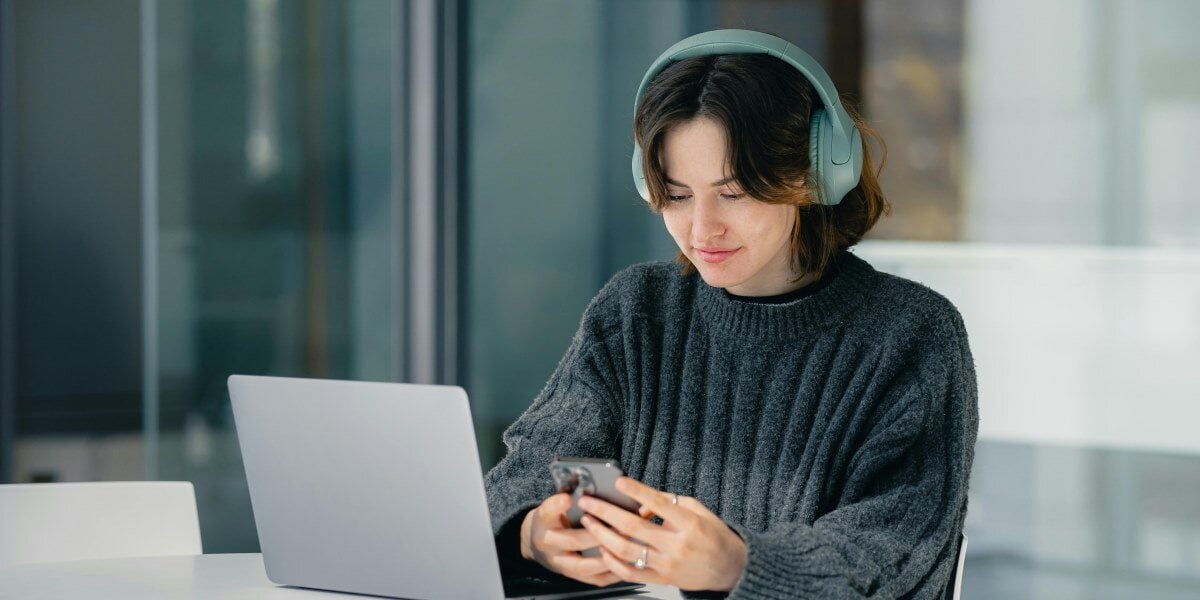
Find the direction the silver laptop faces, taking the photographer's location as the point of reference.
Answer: facing away from the viewer and to the right of the viewer

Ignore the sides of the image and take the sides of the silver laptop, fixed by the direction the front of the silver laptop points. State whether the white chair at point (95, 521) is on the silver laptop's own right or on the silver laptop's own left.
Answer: on the silver laptop's own left

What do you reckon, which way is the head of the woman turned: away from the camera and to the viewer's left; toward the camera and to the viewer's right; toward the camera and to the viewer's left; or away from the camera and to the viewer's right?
toward the camera and to the viewer's left

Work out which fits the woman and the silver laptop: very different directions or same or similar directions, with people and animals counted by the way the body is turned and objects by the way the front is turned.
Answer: very different directions

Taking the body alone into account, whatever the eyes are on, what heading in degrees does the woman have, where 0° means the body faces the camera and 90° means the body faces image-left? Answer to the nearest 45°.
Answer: approximately 45°

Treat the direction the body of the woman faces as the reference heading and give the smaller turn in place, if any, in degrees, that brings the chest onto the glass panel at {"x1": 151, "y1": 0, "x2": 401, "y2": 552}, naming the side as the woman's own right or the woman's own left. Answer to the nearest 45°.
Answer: approximately 90° to the woman's own right

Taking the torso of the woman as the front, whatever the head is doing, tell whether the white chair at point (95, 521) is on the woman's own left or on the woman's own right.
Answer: on the woman's own right
